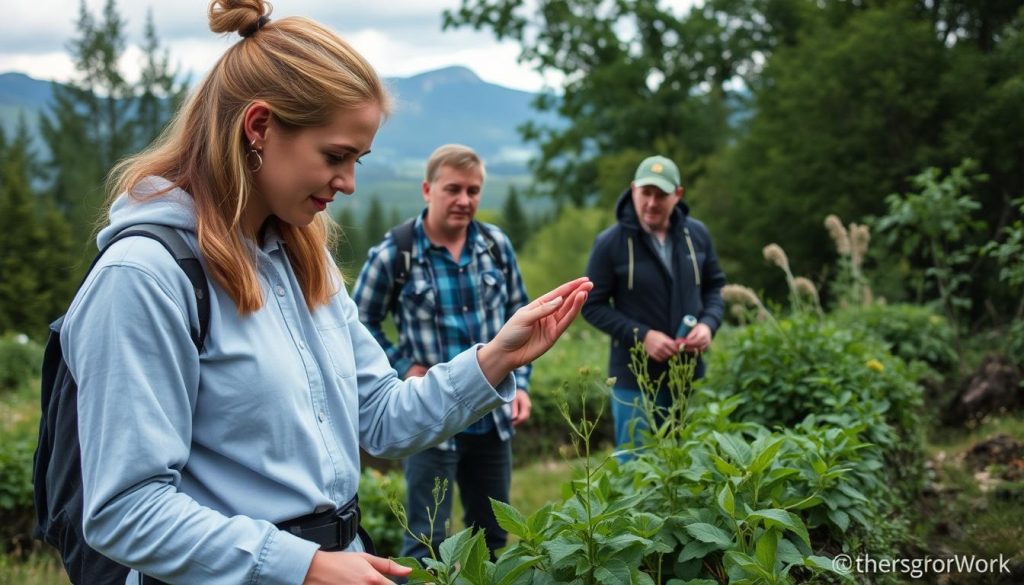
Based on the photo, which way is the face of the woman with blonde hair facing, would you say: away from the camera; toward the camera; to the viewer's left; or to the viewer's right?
to the viewer's right

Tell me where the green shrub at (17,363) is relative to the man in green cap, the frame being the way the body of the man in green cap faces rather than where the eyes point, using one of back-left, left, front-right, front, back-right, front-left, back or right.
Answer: back-right

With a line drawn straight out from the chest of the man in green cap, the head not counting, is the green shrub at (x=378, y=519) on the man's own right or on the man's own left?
on the man's own right

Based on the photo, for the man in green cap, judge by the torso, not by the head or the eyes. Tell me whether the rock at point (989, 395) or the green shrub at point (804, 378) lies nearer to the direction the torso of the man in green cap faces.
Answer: the green shrub

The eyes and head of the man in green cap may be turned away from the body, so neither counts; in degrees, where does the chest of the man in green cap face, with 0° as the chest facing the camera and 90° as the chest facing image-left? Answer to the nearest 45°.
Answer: approximately 0°

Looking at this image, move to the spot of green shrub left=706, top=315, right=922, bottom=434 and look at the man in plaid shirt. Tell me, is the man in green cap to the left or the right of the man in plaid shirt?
right

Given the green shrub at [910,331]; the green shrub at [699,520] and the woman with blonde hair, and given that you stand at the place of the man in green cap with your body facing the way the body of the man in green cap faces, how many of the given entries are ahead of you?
2

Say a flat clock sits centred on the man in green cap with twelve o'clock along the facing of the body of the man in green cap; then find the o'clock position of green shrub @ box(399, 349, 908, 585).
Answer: The green shrub is roughly at 12 o'clock from the man in green cap.

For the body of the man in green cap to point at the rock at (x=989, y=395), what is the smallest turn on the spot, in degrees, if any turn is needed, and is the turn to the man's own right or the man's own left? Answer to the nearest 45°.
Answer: approximately 135° to the man's own left
